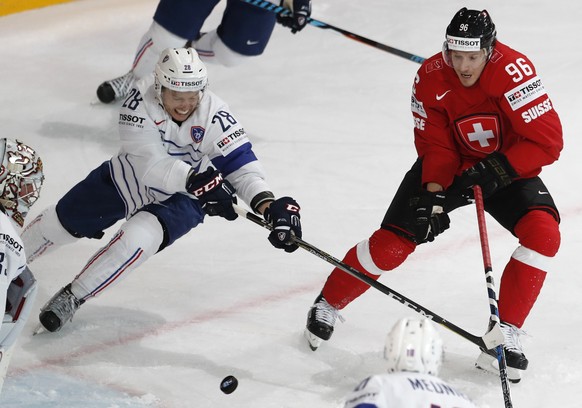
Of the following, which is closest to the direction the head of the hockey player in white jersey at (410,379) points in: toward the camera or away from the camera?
away from the camera

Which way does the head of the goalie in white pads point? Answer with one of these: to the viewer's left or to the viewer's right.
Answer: to the viewer's right

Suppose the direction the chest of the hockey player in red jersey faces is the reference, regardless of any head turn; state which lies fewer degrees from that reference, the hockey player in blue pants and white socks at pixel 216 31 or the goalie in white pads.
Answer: the goalie in white pads

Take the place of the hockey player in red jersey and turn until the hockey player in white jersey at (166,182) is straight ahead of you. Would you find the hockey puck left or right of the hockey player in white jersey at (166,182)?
left

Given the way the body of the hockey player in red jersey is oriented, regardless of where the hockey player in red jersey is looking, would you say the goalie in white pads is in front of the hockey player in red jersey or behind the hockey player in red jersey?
in front

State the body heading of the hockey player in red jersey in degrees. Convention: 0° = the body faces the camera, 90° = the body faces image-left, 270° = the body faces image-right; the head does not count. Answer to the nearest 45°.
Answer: approximately 0°

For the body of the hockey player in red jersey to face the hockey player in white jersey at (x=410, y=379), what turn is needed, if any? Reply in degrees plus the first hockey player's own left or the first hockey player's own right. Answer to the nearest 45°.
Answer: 0° — they already face them

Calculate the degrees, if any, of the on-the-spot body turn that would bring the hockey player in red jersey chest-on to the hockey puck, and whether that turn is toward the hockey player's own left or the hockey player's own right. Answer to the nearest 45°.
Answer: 0° — they already face it

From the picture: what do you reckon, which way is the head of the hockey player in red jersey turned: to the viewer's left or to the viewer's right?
to the viewer's left
